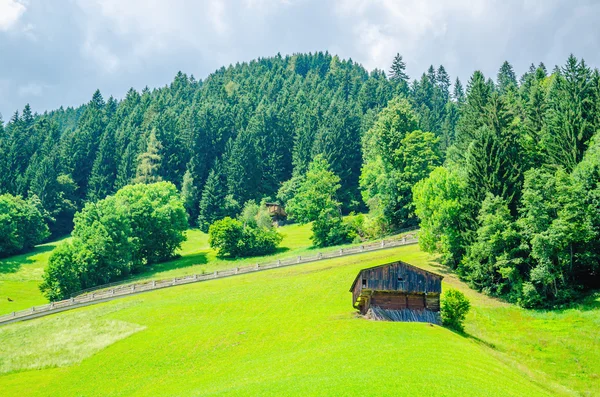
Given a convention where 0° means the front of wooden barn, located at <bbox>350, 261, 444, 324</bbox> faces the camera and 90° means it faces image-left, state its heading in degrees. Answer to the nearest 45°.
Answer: approximately 0°

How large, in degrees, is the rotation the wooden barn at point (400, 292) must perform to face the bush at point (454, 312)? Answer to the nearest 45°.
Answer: approximately 90° to its left
